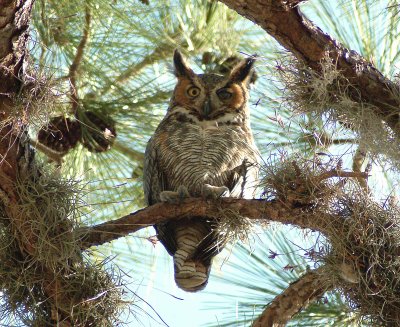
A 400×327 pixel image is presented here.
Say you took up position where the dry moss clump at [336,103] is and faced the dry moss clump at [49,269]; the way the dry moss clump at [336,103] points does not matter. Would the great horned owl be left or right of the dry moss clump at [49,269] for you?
right

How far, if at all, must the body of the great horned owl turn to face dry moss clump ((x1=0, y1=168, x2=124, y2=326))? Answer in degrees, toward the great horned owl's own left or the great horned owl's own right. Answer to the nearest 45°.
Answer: approximately 45° to the great horned owl's own right

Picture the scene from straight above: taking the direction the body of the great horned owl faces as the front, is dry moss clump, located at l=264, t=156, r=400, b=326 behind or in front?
in front

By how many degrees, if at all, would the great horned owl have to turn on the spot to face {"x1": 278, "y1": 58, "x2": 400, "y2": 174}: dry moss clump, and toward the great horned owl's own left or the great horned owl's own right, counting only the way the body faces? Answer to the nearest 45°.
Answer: approximately 45° to the great horned owl's own left

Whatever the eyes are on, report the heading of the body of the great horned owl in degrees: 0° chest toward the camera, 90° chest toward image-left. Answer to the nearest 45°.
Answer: approximately 0°
